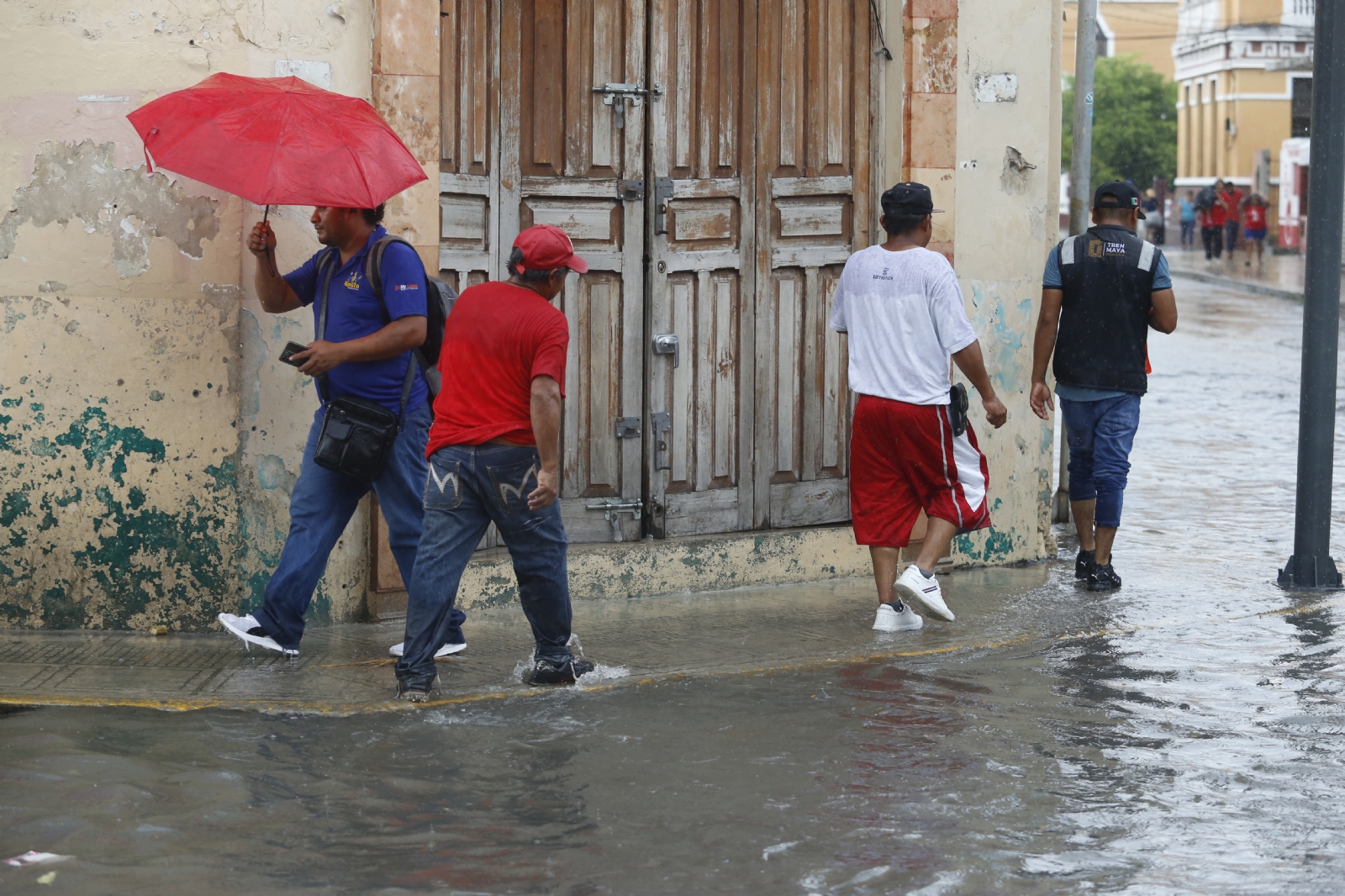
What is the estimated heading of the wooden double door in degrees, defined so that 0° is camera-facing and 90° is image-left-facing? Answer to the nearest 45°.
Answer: approximately 0°

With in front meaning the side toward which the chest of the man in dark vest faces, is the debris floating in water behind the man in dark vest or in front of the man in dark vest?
behind

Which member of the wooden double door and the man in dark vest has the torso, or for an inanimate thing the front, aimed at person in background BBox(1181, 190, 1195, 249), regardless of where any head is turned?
the man in dark vest

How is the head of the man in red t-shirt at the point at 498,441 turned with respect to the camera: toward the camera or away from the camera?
away from the camera

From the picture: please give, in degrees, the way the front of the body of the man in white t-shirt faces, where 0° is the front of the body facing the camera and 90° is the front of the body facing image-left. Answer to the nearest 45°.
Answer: approximately 225°

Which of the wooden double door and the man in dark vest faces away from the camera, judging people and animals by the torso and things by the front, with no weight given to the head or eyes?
the man in dark vest

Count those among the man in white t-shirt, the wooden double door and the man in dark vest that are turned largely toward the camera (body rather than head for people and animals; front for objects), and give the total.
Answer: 1

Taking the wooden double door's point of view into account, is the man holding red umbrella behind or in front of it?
in front

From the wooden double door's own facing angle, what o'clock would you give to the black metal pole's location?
The black metal pole is roughly at 9 o'clock from the wooden double door.

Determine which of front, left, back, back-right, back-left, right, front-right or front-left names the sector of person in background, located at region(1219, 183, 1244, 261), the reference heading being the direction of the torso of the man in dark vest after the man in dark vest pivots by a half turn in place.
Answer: back

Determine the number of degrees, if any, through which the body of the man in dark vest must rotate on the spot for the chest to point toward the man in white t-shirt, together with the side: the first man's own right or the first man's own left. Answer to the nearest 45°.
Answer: approximately 135° to the first man's own left

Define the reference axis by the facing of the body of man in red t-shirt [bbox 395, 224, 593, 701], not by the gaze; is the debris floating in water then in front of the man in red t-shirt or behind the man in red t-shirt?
behind

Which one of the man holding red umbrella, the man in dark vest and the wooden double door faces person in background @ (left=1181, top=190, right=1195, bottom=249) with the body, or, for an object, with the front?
the man in dark vest

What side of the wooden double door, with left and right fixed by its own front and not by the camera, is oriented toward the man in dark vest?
left

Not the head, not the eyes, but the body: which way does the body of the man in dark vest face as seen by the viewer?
away from the camera

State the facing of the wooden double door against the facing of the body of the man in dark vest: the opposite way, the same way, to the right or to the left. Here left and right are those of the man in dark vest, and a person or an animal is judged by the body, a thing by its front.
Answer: the opposite way

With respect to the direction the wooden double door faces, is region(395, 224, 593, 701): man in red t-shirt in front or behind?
in front
